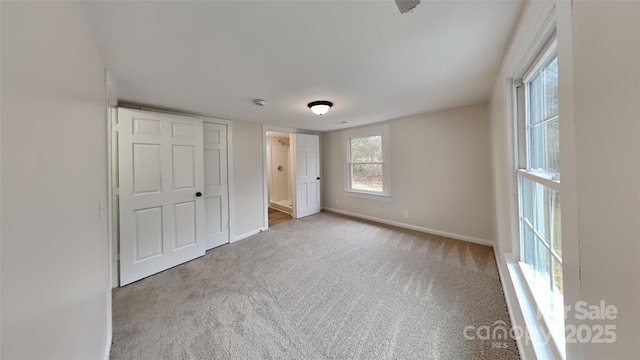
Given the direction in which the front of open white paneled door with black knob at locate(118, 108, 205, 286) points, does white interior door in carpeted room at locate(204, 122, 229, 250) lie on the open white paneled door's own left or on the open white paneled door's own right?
on the open white paneled door's own left

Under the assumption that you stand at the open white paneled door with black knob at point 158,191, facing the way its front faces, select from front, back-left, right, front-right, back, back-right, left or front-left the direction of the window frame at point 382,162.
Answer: front-left

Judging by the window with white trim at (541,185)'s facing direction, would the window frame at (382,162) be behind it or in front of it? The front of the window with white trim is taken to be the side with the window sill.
in front

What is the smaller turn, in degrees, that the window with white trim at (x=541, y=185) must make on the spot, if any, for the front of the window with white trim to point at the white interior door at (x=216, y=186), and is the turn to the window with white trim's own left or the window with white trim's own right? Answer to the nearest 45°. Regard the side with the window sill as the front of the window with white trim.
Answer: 0° — it already faces it

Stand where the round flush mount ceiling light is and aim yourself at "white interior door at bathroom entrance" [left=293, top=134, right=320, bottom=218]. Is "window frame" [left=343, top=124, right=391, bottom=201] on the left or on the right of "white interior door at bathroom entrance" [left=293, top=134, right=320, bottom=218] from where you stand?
right

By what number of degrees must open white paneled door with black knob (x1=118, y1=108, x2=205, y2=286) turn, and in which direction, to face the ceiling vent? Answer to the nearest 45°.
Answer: approximately 45° to its right

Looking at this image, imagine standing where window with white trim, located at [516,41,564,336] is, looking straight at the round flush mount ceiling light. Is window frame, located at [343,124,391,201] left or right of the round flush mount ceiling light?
right

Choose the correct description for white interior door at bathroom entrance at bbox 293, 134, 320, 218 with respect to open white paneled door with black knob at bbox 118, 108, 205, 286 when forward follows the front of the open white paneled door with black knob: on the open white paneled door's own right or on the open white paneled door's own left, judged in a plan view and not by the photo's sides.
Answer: on the open white paneled door's own left

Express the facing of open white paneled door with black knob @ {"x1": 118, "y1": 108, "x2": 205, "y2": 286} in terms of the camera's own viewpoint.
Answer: facing the viewer and to the right of the viewer

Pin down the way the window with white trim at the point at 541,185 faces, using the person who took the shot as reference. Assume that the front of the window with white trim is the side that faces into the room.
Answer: facing to the left of the viewer

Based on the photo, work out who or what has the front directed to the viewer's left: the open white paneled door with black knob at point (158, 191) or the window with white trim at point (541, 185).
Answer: the window with white trim

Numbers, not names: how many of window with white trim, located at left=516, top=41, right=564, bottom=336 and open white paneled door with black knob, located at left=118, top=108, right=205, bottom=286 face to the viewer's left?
1
